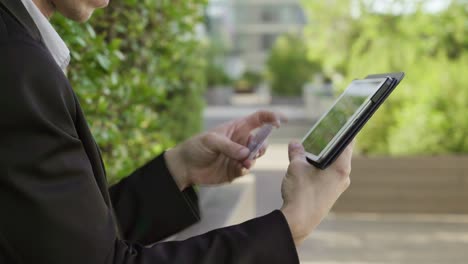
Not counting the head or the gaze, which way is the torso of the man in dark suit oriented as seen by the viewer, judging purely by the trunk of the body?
to the viewer's right

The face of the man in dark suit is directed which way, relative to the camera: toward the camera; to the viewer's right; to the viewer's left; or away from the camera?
to the viewer's right
